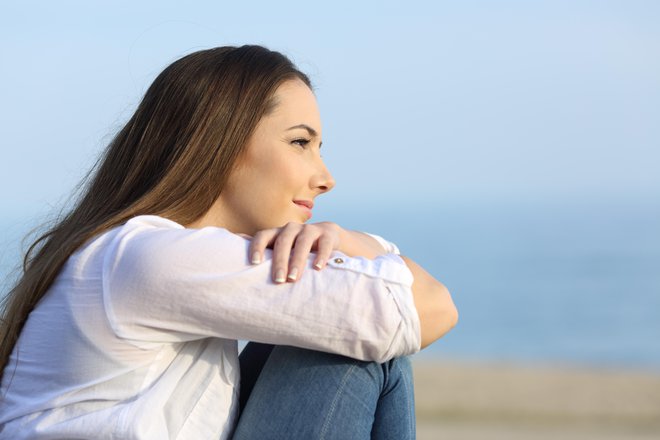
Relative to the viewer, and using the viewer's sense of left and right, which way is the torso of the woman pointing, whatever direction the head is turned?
facing to the right of the viewer

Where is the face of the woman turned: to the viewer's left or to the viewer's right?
to the viewer's right
